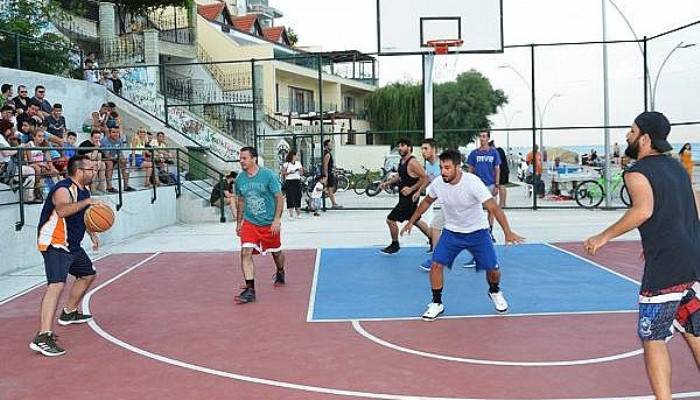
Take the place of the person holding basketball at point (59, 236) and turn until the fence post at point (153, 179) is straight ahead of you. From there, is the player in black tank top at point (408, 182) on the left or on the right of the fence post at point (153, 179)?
right

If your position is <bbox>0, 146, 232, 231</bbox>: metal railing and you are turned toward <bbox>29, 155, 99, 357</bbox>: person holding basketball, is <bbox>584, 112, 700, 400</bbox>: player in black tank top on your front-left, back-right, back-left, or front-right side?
front-left

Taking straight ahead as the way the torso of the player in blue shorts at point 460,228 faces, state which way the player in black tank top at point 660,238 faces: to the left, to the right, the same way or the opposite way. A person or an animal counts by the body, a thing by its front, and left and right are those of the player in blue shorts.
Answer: to the right

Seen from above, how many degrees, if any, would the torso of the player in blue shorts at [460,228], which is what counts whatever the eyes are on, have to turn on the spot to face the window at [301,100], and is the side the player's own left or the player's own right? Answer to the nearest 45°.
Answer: approximately 135° to the player's own right

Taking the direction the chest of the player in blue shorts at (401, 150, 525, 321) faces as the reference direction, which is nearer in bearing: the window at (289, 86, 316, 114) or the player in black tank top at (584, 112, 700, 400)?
the player in black tank top

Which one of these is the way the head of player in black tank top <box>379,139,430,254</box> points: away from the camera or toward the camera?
toward the camera

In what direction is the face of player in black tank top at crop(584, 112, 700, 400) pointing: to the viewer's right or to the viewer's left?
to the viewer's left

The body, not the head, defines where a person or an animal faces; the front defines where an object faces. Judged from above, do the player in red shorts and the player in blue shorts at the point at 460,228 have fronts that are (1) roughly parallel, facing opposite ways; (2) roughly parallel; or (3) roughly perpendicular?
roughly parallel

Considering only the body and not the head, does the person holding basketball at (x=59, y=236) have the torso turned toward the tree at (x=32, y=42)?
no

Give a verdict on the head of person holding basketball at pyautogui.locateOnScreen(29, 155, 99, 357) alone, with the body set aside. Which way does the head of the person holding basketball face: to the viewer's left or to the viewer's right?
to the viewer's right

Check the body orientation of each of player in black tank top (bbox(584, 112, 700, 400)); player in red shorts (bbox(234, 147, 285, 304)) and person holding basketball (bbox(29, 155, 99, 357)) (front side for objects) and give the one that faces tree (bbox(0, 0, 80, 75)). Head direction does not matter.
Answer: the player in black tank top

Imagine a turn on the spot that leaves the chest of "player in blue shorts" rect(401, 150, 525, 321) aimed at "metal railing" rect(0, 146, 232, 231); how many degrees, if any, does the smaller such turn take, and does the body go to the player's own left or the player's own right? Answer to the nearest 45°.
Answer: approximately 90° to the player's own right

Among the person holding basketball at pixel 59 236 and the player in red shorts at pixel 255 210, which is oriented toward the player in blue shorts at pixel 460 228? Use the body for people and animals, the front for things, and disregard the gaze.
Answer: the person holding basketball

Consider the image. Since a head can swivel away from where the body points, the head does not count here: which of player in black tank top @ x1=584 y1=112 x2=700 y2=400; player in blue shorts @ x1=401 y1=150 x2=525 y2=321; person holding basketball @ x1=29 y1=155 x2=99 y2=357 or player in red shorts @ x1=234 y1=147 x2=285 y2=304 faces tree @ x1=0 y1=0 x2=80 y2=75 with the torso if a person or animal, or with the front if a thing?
the player in black tank top

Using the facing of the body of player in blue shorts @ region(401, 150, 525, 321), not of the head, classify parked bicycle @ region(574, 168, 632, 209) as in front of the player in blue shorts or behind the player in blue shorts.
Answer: behind

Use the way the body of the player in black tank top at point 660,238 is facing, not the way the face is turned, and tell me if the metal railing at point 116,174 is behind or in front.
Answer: in front

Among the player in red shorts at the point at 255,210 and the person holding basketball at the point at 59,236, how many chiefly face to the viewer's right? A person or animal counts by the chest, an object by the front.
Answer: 1

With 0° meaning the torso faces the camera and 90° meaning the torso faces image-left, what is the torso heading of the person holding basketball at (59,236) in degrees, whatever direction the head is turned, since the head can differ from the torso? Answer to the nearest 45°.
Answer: approximately 270°

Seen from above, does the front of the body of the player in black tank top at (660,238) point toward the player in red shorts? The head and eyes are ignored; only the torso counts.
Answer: yes

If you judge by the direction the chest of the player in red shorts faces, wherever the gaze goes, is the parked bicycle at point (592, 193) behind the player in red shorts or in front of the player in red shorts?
behind

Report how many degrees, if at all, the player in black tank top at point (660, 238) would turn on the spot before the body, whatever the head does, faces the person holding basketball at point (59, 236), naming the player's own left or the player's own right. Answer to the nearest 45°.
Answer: approximately 45° to the player's own left
